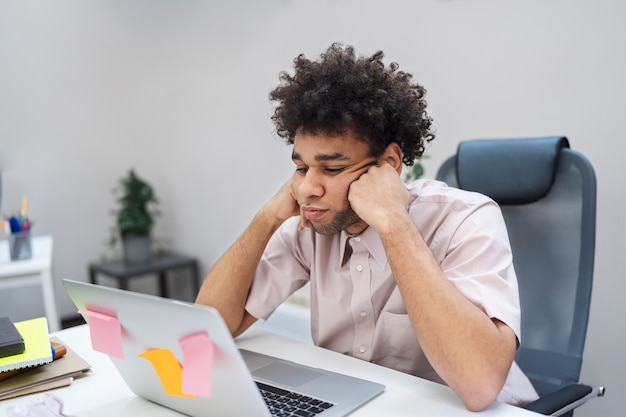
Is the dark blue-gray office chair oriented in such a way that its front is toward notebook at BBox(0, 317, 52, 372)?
yes

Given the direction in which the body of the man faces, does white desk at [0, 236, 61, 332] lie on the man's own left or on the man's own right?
on the man's own right

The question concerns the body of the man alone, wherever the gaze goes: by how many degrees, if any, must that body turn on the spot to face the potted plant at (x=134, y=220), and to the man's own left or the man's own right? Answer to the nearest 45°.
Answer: approximately 90° to the man's own right

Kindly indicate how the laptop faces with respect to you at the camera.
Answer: facing away from the viewer and to the right of the viewer

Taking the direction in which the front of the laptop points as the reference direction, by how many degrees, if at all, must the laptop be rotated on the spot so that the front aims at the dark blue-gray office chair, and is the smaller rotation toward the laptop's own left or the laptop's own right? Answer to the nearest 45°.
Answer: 0° — it already faces it

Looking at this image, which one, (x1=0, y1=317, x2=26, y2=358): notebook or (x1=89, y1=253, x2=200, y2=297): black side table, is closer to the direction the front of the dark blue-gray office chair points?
the notebook

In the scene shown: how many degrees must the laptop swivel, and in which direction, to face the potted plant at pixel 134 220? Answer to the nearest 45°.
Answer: approximately 45° to its left

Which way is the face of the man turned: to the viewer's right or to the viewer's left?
to the viewer's left

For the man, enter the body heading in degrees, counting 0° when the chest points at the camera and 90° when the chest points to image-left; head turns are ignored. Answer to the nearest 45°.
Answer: approximately 45°
